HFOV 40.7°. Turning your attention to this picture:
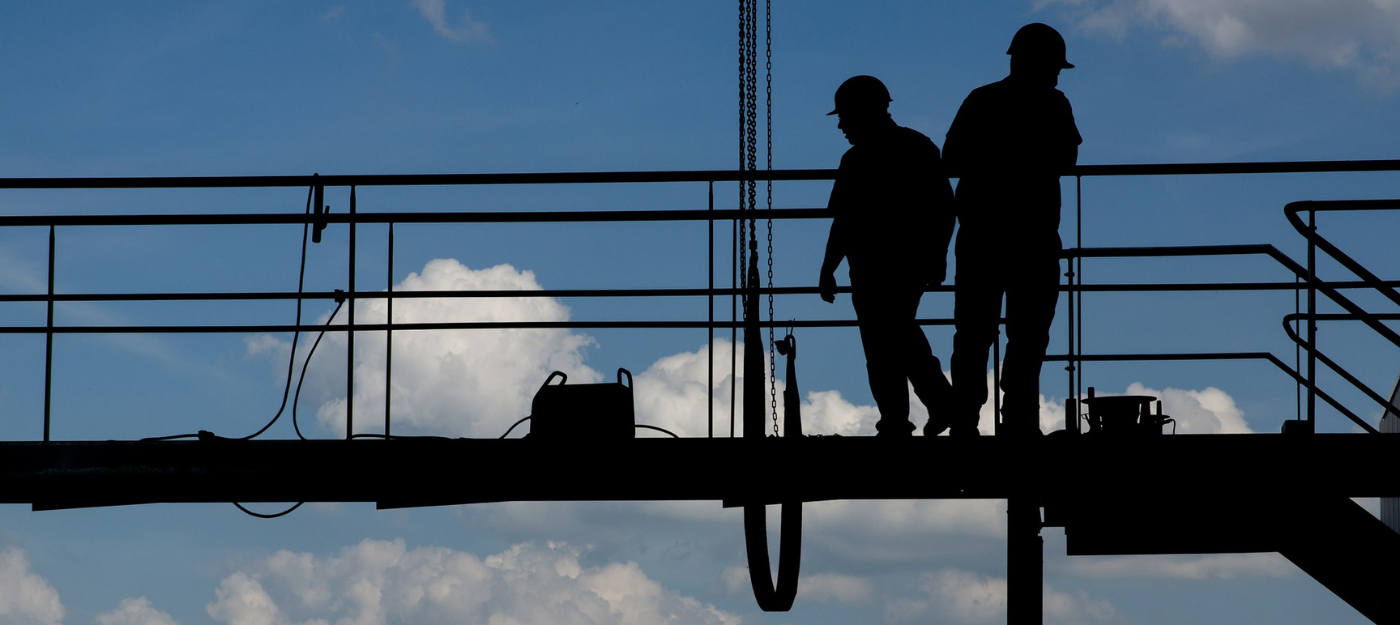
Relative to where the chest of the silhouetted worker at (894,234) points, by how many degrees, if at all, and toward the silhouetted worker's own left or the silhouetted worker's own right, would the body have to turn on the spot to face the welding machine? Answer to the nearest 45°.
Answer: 0° — they already face it

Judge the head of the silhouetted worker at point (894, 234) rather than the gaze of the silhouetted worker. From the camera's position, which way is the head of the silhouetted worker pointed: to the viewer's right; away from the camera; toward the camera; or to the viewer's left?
to the viewer's left

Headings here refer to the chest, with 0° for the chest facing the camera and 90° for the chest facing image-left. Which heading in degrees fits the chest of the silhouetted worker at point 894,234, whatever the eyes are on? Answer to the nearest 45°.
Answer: approximately 90°
